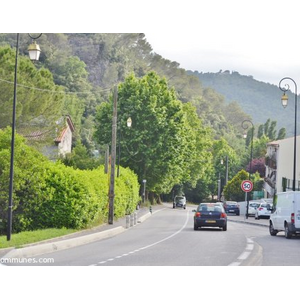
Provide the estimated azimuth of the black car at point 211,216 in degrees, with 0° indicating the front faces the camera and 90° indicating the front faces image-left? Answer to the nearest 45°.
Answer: approximately 180°

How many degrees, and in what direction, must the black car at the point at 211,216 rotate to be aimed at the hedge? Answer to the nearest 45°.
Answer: approximately 135° to its left

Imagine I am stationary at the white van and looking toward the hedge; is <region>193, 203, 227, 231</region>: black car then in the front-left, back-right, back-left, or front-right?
front-right

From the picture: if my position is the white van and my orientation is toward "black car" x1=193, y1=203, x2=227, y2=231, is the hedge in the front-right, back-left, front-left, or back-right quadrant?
front-left
